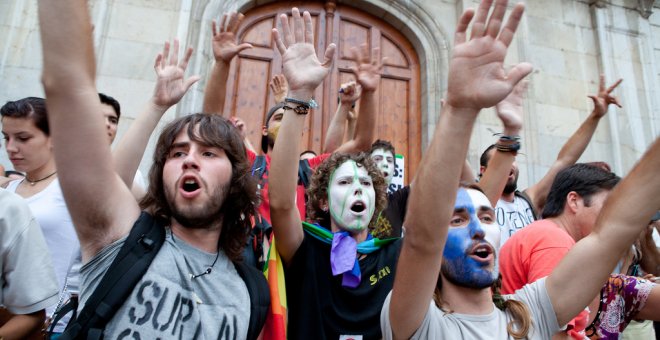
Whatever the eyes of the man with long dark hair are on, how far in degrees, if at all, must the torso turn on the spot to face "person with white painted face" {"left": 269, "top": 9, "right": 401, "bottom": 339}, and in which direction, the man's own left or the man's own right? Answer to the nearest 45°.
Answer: approximately 135° to the man's own left

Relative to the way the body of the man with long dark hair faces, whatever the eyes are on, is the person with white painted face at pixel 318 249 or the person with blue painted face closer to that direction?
the person with blue painted face

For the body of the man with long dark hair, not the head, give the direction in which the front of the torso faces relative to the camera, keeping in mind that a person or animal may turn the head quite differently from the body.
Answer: toward the camera

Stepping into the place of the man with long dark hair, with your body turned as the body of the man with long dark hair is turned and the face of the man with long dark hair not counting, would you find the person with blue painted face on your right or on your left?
on your left
